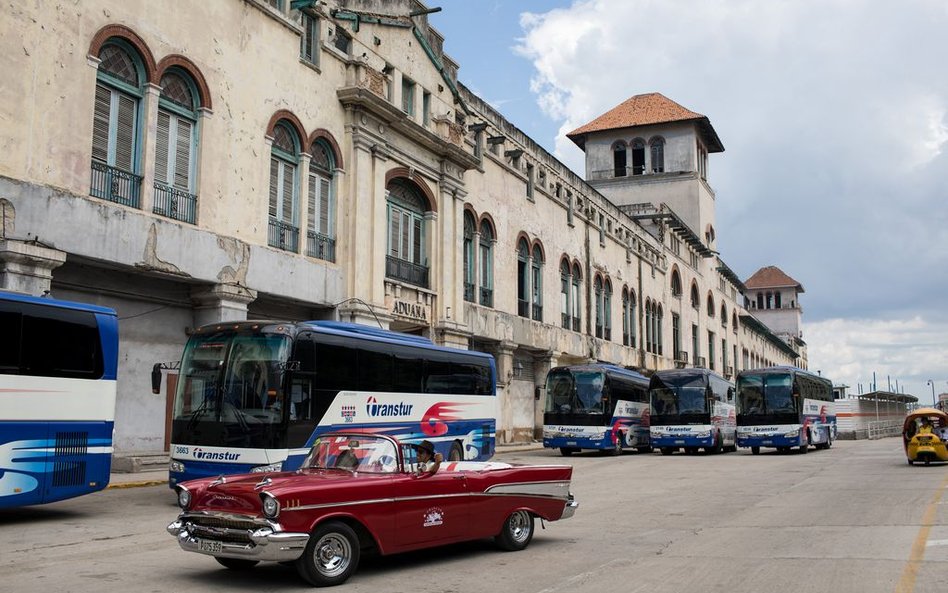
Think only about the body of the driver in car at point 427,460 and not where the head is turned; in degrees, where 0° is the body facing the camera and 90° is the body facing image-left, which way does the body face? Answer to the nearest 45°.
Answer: approximately 45°

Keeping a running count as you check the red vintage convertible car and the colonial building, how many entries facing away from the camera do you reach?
0

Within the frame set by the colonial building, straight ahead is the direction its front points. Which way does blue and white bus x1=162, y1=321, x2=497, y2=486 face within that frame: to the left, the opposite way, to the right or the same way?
to the right

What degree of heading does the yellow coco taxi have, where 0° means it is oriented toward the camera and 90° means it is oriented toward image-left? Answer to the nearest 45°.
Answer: approximately 0°

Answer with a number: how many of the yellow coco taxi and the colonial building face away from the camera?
0

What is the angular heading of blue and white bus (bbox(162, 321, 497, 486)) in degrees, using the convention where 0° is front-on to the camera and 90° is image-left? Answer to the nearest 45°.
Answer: approximately 45°

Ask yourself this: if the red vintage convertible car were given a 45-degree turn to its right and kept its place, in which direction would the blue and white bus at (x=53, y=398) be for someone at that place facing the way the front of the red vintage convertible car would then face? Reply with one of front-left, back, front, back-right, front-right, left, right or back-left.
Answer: front-right

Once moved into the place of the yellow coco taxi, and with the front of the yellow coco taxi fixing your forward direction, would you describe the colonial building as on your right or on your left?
on your right

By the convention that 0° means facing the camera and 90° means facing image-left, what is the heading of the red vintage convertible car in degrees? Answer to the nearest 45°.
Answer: approximately 45°

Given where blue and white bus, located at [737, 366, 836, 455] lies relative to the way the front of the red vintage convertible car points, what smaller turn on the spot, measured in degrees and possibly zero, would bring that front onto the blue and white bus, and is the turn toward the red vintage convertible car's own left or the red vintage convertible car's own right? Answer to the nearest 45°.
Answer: approximately 180°

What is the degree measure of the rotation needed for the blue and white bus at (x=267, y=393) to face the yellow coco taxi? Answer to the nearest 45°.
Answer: approximately 180°

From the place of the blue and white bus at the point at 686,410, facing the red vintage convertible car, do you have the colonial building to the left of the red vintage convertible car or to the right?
right

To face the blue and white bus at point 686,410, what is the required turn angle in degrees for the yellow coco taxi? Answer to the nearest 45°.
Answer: approximately 135° to its right

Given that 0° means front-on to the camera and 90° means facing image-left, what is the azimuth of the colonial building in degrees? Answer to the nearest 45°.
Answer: approximately 315°
